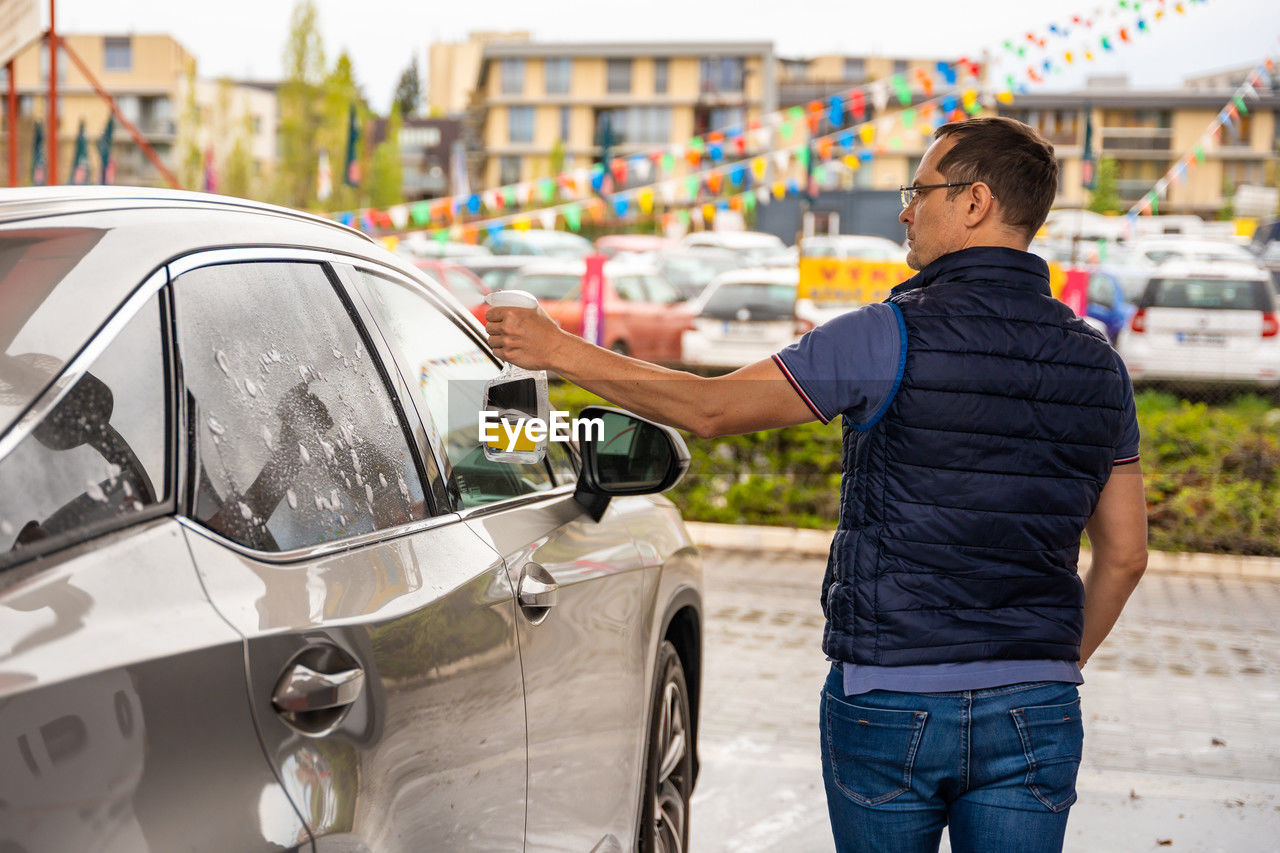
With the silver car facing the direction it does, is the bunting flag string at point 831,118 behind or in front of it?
in front

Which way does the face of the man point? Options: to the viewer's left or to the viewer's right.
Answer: to the viewer's left

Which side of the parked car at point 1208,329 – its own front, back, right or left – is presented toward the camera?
back

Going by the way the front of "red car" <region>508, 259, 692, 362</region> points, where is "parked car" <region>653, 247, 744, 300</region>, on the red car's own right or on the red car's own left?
on the red car's own right

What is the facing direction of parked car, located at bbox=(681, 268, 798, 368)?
away from the camera

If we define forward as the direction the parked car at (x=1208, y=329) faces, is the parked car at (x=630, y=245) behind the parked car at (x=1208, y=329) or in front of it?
in front

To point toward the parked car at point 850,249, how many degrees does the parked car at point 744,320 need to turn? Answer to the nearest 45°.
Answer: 0° — it already faces it

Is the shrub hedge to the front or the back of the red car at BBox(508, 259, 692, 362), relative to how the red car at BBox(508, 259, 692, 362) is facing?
to the back

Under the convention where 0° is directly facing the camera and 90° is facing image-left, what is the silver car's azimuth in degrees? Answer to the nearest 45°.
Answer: approximately 225°

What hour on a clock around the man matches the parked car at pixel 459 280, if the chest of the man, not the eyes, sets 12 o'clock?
The parked car is roughly at 1 o'clock from the man.

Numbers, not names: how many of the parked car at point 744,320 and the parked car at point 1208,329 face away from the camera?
2

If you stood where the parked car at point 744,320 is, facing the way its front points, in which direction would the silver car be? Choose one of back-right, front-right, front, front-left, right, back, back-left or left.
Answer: back
